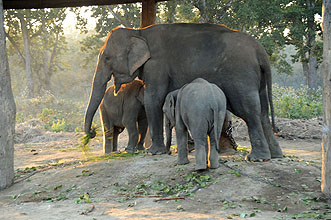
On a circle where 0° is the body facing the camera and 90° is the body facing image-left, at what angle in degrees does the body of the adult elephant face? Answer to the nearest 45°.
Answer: approximately 90°

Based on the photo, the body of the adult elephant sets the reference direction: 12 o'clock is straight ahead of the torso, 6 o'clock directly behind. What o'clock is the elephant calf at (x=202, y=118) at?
The elephant calf is roughly at 9 o'clock from the adult elephant.

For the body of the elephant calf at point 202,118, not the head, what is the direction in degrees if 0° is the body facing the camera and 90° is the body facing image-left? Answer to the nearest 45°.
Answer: approximately 135°

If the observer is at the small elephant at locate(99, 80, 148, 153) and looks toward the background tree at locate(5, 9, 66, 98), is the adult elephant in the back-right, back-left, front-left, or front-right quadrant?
back-right

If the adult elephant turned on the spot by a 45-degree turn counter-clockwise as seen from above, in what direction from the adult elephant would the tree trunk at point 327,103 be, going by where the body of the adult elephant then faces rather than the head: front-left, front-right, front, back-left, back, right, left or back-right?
left

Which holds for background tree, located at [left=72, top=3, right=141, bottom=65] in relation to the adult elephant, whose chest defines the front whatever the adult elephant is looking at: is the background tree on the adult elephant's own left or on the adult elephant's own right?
on the adult elephant's own right
